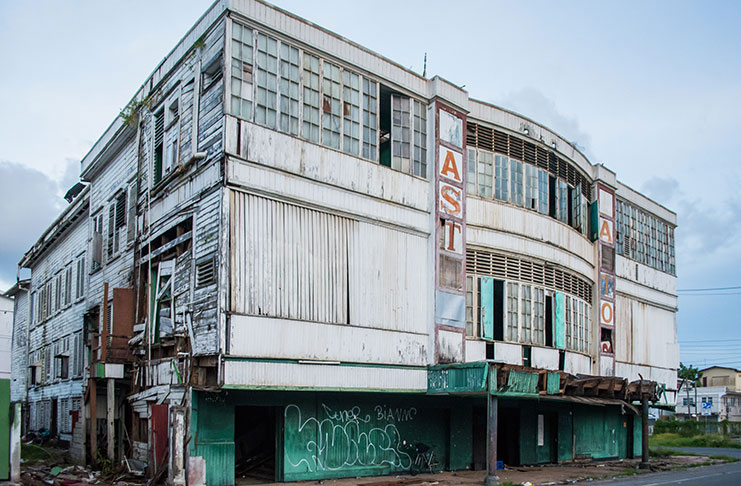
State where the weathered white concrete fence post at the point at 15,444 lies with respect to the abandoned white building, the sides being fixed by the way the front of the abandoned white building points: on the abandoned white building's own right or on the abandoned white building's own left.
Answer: on the abandoned white building's own right
